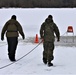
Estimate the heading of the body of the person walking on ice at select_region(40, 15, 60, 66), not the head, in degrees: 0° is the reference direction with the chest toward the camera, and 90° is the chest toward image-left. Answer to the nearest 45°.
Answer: approximately 180°

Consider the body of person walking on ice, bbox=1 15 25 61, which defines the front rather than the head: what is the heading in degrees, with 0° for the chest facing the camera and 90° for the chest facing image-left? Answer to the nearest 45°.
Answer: approximately 180°
